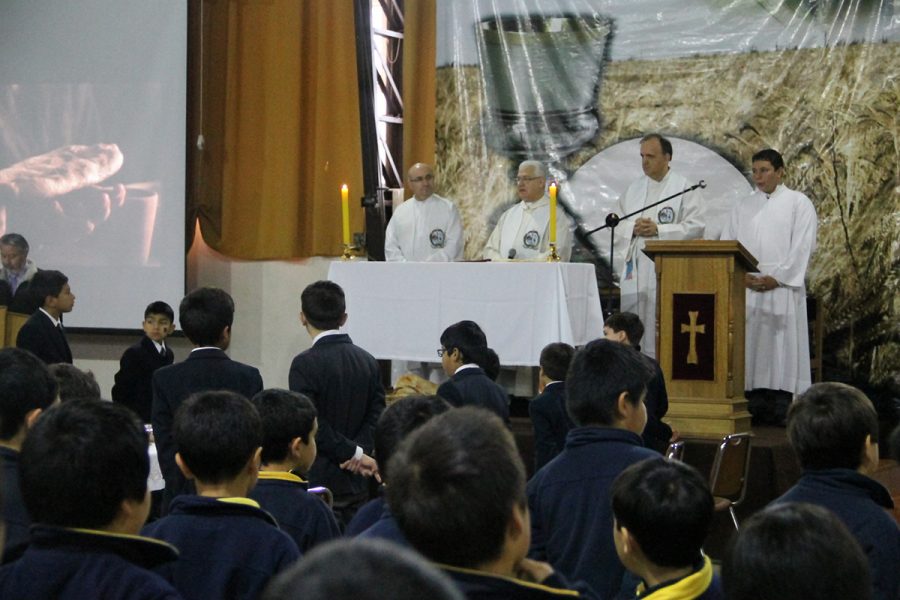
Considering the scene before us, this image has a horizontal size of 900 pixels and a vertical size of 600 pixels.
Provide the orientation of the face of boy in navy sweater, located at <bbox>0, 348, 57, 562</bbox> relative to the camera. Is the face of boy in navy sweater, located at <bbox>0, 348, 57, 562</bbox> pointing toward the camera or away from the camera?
away from the camera

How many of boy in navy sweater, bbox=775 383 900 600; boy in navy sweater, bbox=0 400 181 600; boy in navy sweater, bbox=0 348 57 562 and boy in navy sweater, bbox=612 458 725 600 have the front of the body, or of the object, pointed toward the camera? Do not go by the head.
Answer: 0

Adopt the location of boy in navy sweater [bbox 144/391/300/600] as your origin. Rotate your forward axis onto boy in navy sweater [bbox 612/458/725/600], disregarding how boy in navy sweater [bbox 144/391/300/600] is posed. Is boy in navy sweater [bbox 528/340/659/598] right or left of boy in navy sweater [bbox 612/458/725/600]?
left

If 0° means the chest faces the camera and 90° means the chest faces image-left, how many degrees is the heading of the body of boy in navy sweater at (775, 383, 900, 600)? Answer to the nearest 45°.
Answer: approximately 225°

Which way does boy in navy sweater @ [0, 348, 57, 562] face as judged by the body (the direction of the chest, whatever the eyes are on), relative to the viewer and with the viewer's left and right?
facing away from the viewer and to the right of the viewer

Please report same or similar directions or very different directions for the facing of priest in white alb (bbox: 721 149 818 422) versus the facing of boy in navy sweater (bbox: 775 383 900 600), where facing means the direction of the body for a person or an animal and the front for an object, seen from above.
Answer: very different directions

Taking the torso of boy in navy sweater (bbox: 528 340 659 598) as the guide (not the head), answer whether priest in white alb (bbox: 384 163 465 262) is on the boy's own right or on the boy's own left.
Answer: on the boy's own left

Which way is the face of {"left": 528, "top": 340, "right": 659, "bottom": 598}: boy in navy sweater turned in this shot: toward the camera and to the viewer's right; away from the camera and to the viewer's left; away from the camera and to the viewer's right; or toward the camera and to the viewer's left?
away from the camera and to the viewer's right

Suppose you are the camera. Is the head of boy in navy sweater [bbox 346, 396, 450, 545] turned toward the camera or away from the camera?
away from the camera

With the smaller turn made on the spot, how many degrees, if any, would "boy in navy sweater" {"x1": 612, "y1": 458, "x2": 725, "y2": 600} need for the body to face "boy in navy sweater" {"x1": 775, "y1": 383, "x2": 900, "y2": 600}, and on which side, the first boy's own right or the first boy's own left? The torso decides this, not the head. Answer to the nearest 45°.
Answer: approximately 90° to the first boy's own right

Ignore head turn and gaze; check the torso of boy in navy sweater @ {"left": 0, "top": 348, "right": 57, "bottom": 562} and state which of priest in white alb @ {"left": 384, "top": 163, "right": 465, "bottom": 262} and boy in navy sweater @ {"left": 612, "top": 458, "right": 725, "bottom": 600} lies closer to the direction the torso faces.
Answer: the priest in white alb

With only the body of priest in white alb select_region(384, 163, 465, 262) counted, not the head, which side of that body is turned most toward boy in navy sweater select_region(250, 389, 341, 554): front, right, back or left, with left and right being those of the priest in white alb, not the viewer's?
front

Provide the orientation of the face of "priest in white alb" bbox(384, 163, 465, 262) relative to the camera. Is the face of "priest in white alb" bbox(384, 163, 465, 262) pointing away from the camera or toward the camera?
toward the camera

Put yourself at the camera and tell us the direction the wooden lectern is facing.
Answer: facing the viewer

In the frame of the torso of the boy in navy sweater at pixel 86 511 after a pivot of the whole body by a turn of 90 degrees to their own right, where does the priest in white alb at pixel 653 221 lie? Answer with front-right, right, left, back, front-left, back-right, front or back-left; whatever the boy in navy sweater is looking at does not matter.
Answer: left

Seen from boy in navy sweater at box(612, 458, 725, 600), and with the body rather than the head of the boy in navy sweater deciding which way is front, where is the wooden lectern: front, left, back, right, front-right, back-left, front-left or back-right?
front-right

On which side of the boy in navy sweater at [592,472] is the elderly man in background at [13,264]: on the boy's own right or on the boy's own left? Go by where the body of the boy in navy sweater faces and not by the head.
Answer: on the boy's own left

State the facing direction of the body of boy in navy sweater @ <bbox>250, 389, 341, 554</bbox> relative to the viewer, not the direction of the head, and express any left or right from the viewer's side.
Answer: facing away from the viewer and to the right of the viewer
